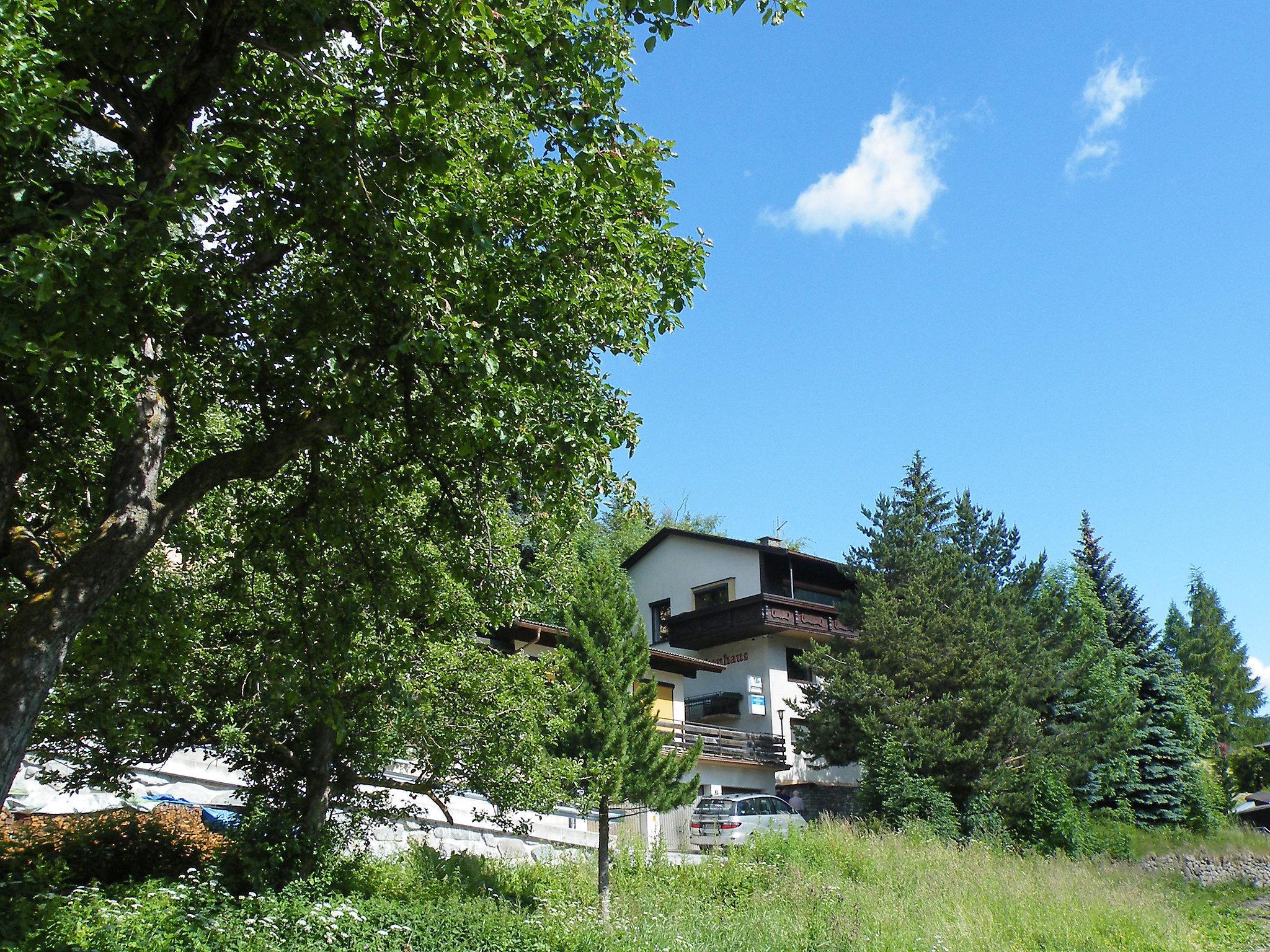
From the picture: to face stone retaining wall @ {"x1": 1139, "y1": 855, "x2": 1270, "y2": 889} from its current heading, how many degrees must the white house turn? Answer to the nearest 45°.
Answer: approximately 90° to its left

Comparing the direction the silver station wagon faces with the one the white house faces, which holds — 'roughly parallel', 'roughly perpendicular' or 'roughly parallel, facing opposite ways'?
roughly parallel, facing opposite ways

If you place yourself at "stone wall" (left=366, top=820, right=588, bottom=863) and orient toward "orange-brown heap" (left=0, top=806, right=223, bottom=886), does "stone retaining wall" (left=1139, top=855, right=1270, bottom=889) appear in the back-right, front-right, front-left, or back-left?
back-left

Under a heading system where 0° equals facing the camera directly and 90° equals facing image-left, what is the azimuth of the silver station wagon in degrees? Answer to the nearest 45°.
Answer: approximately 225°

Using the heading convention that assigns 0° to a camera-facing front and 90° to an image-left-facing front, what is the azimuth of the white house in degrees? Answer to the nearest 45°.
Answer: approximately 45°

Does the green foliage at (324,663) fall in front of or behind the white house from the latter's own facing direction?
in front

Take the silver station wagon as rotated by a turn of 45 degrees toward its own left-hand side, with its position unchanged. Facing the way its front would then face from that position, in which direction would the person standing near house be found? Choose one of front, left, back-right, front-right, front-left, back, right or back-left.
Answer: front

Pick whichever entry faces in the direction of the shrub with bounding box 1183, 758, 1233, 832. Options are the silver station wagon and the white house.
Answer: the silver station wagon

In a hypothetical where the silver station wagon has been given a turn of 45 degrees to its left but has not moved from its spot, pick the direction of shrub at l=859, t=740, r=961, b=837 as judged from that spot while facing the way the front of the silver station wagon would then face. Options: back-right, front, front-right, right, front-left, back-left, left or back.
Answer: front-right

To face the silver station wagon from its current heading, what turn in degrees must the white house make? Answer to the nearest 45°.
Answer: approximately 45° to its left
